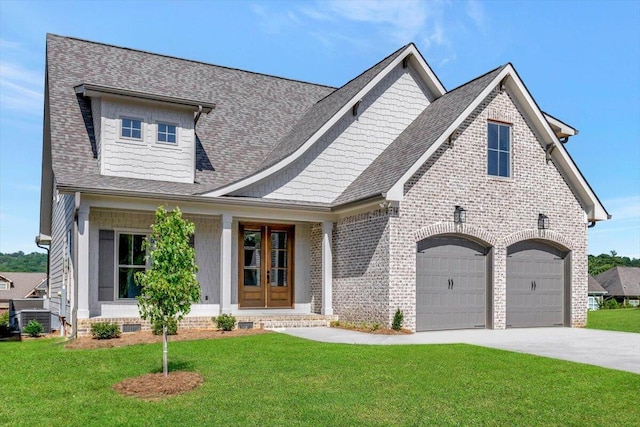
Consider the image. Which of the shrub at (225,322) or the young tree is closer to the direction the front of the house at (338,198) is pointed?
the young tree

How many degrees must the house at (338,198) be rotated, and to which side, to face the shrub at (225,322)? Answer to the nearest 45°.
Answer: approximately 90° to its right

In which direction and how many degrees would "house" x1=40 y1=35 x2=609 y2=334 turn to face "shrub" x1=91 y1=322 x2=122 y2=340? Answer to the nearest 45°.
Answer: approximately 90° to its right

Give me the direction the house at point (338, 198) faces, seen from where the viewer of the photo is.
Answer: facing the viewer and to the right of the viewer

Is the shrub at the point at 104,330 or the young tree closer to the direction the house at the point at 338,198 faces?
the young tree

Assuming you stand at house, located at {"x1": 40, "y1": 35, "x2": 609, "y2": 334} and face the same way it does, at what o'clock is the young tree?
The young tree is roughly at 2 o'clock from the house.
